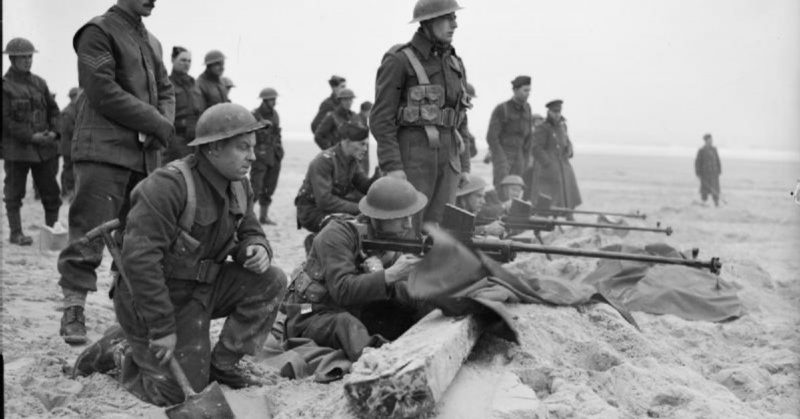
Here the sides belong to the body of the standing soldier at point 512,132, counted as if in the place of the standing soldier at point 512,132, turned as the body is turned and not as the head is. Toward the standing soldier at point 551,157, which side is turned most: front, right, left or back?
left

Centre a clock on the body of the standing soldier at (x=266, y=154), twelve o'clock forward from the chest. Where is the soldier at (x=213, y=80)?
The soldier is roughly at 2 o'clock from the standing soldier.

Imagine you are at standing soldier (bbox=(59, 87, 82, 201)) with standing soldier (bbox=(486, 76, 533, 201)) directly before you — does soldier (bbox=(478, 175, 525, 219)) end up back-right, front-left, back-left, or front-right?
front-right

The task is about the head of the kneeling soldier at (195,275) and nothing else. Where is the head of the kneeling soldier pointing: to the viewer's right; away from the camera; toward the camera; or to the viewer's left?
to the viewer's right

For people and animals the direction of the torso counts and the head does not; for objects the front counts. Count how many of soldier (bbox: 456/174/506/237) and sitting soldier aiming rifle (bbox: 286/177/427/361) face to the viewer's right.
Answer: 2

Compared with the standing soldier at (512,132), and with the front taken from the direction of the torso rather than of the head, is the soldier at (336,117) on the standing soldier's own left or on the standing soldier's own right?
on the standing soldier's own right

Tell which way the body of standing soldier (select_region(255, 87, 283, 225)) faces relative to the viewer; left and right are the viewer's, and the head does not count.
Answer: facing the viewer and to the right of the viewer

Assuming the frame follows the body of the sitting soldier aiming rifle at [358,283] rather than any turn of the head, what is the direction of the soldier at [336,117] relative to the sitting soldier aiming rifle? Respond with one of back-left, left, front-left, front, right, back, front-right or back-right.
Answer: left

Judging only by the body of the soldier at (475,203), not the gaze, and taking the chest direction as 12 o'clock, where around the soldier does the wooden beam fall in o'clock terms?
The wooden beam is roughly at 3 o'clock from the soldier.

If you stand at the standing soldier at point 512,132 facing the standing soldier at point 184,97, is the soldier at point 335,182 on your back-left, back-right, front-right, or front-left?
front-left

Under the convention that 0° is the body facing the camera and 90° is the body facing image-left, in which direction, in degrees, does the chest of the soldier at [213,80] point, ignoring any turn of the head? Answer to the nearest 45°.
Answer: approximately 315°

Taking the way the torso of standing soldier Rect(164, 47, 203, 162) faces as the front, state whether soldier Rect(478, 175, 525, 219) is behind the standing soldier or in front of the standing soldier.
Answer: in front

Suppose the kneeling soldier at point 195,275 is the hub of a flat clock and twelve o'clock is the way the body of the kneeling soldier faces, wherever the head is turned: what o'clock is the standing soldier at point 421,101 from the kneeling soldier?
The standing soldier is roughly at 9 o'clock from the kneeling soldier.

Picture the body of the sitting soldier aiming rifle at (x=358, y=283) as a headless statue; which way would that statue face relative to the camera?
to the viewer's right

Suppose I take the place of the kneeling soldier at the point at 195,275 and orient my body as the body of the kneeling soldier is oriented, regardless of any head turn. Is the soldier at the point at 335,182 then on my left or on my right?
on my left
